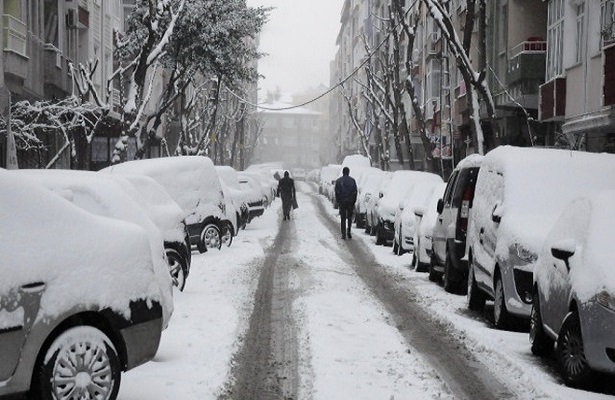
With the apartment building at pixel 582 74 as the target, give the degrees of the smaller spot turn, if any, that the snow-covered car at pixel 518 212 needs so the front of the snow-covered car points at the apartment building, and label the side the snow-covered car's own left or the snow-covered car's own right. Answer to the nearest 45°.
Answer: approximately 135° to the snow-covered car's own left

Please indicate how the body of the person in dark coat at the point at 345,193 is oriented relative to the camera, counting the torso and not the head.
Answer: away from the camera

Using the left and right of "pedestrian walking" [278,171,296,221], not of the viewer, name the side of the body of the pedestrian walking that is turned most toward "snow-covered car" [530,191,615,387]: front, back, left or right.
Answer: back

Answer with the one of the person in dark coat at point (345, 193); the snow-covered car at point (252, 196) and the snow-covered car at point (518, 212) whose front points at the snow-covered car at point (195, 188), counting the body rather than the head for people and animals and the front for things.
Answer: the snow-covered car at point (252, 196)

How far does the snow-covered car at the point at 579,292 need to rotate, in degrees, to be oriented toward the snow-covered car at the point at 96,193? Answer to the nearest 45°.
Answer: approximately 135° to its right

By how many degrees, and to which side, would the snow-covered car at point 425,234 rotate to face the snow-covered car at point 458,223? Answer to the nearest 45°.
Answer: approximately 45° to its right

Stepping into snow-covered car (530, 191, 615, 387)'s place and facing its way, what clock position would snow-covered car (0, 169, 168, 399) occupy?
snow-covered car (0, 169, 168, 399) is roughly at 3 o'clock from snow-covered car (530, 191, 615, 387).

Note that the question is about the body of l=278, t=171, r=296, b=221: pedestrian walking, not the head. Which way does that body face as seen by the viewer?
away from the camera
